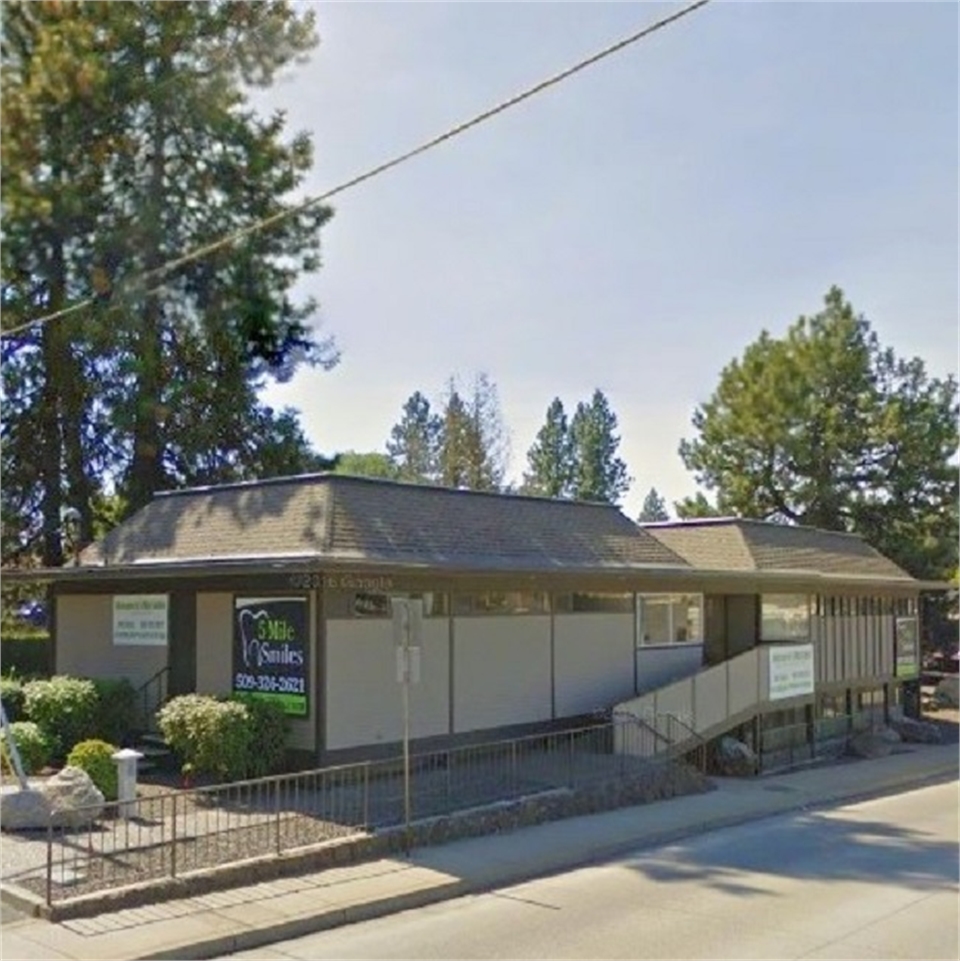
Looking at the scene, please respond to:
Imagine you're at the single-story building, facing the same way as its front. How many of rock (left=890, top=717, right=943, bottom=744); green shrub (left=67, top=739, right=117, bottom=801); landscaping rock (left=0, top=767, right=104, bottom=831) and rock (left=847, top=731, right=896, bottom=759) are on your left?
2

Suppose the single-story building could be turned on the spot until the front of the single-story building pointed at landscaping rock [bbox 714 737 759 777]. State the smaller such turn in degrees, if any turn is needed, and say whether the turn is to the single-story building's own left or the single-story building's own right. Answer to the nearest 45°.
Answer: approximately 90° to the single-story building's own left

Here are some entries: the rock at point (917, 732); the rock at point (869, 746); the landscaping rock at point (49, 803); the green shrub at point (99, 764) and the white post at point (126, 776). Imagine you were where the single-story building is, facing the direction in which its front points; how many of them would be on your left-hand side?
2

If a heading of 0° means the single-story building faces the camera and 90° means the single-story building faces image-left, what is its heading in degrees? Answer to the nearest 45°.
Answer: approximately 315°

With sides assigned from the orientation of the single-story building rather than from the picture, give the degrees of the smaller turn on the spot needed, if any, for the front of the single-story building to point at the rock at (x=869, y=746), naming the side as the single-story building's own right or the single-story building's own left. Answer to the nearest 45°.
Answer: approximately 90° to the single-story building's own left

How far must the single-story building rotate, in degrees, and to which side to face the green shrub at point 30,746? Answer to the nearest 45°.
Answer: approximately 90° to its right

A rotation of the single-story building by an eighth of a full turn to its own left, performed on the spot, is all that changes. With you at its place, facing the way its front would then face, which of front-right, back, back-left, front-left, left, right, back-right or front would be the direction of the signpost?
right

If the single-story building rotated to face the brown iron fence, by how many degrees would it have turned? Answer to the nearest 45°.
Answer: approximately 45° to its right

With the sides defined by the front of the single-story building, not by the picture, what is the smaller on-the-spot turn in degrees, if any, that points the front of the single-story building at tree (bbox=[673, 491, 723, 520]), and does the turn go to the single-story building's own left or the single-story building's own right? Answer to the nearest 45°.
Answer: approximately 135° to the single-story building's own left

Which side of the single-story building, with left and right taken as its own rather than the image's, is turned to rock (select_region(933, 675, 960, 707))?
left

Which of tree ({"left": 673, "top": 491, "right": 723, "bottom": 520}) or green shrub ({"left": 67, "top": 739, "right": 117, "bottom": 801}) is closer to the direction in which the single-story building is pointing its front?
the green shrub
